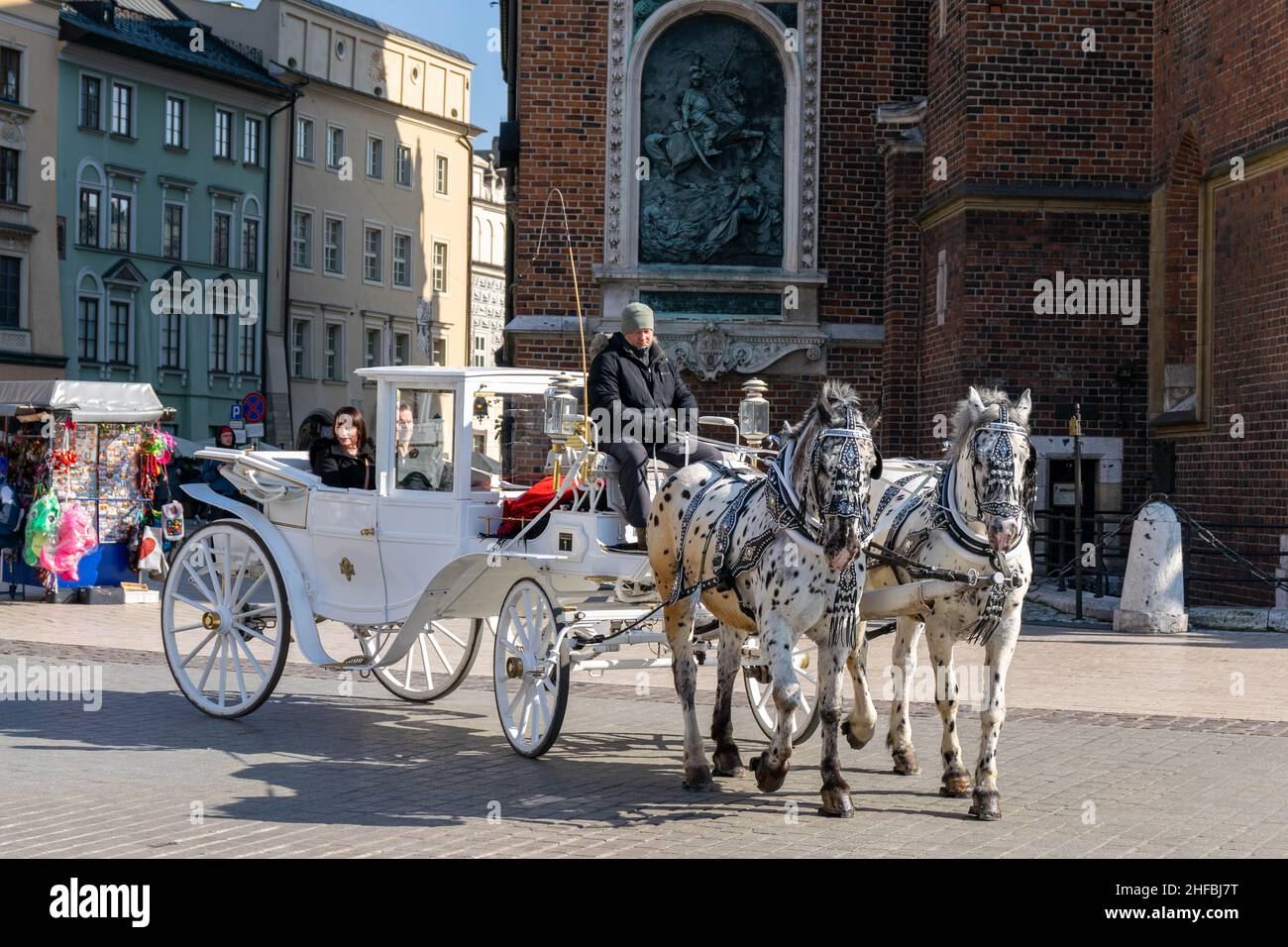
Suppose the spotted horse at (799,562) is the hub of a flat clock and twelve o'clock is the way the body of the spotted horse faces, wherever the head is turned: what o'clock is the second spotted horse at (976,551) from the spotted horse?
The second spotted horse is roughly at 10 o'clock from the spotted horse.

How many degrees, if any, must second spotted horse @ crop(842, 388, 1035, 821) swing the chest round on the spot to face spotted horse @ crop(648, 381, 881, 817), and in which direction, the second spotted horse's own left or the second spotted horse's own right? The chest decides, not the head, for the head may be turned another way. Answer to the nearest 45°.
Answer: approximately 90° to the second spotted horse's own right

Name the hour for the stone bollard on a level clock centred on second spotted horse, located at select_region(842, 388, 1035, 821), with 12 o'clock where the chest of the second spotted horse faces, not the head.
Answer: The stone bollard is roughly at 8 o'clock from the second spotted horse.

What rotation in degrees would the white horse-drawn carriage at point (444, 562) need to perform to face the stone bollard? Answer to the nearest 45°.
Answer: approximately 90° to its left

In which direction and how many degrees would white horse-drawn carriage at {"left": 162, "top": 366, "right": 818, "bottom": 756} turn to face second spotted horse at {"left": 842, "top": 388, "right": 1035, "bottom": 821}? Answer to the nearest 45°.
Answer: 0° — it already faces it

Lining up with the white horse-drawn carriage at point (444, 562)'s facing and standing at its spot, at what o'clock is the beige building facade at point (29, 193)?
The beige building facade is roughly at 7 o'clock from the white horse-drawn carriage.

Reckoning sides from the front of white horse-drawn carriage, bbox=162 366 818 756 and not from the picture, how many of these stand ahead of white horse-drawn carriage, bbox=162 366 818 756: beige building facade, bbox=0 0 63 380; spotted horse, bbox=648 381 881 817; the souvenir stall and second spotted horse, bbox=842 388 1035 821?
2

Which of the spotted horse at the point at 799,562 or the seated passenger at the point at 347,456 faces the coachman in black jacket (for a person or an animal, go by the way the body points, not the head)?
the seated passenger

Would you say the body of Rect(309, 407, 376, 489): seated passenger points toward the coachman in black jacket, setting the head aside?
yes

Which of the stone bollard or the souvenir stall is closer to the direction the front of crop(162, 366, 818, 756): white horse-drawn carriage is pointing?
the stone bollard

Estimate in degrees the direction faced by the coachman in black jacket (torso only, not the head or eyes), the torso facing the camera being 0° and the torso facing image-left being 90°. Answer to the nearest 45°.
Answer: approximately 315°
